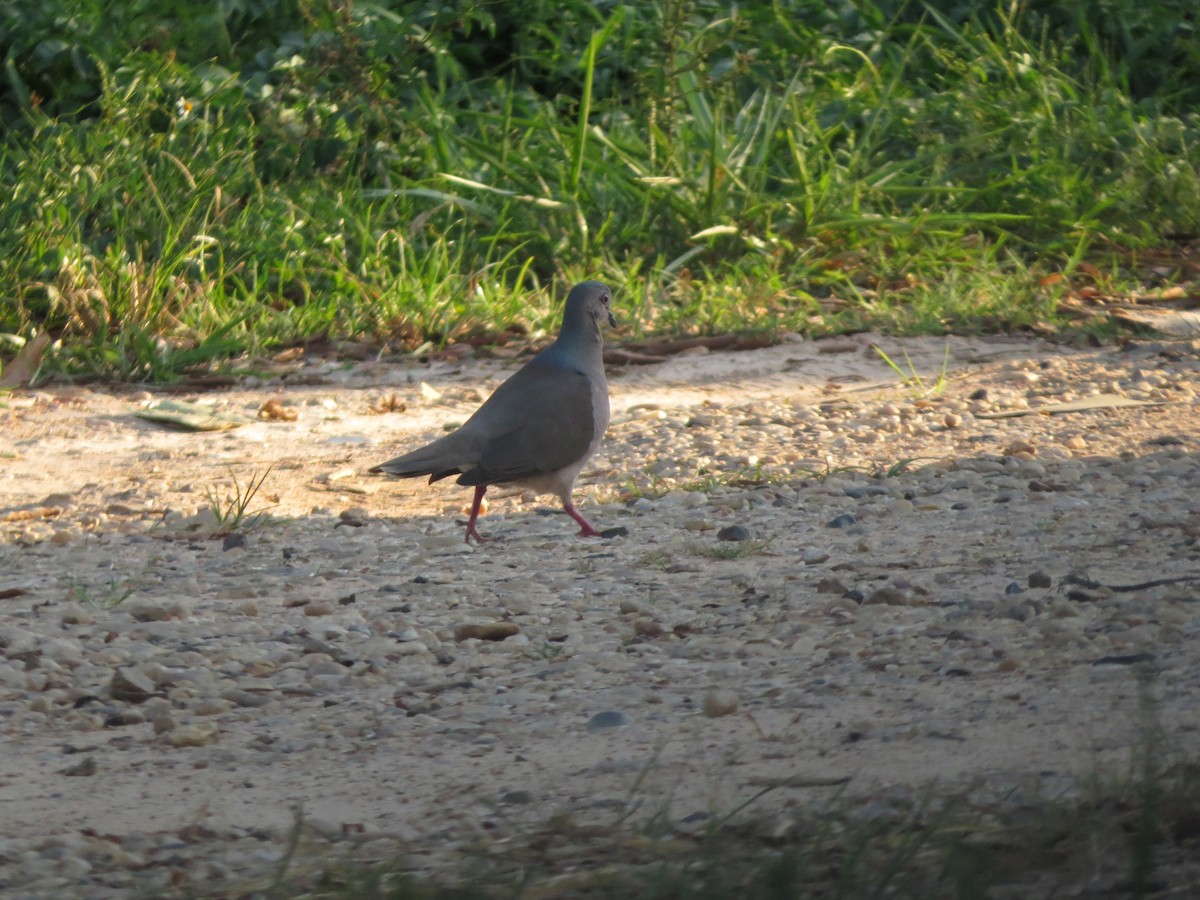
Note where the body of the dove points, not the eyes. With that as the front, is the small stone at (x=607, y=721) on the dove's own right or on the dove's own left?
on the dove's own right

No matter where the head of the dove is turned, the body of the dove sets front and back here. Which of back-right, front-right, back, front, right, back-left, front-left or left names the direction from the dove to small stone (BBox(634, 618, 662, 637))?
right

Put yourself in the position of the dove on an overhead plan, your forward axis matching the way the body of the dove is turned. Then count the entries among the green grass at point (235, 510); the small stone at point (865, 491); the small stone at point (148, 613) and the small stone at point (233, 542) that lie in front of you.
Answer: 1

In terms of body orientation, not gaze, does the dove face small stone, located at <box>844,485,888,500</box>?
yes

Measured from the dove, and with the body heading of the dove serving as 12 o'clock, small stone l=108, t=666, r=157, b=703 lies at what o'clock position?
The small stone is roughly at 4 o'clock from the dove.

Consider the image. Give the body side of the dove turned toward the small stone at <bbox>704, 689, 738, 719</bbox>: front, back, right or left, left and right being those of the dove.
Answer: right

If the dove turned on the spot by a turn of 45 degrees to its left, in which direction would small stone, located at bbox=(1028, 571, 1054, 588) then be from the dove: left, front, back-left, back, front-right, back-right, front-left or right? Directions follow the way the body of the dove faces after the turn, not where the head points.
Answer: right

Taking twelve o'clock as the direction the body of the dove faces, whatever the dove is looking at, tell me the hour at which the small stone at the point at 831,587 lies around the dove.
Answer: The small stone is roughly at 2 o'clock from the dove.

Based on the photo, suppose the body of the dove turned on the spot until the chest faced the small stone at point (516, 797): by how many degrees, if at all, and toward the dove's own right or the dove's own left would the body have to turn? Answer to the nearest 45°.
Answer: approximately 90° to the dove's own right

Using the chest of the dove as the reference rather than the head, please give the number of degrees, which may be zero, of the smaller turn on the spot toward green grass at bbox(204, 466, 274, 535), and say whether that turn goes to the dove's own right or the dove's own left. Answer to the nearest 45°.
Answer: approximately 180°

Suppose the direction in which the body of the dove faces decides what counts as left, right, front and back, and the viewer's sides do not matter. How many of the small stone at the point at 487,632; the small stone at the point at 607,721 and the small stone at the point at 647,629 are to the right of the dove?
3

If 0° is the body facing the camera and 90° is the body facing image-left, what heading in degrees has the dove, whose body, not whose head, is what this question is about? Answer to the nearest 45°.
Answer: approximately 270°

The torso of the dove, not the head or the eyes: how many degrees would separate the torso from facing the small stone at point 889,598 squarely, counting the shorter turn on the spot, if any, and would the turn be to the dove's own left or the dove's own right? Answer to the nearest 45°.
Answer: approximately 45° to the dove's own right

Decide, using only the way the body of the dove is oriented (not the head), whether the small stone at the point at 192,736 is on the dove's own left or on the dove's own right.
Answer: on the dove's own right
